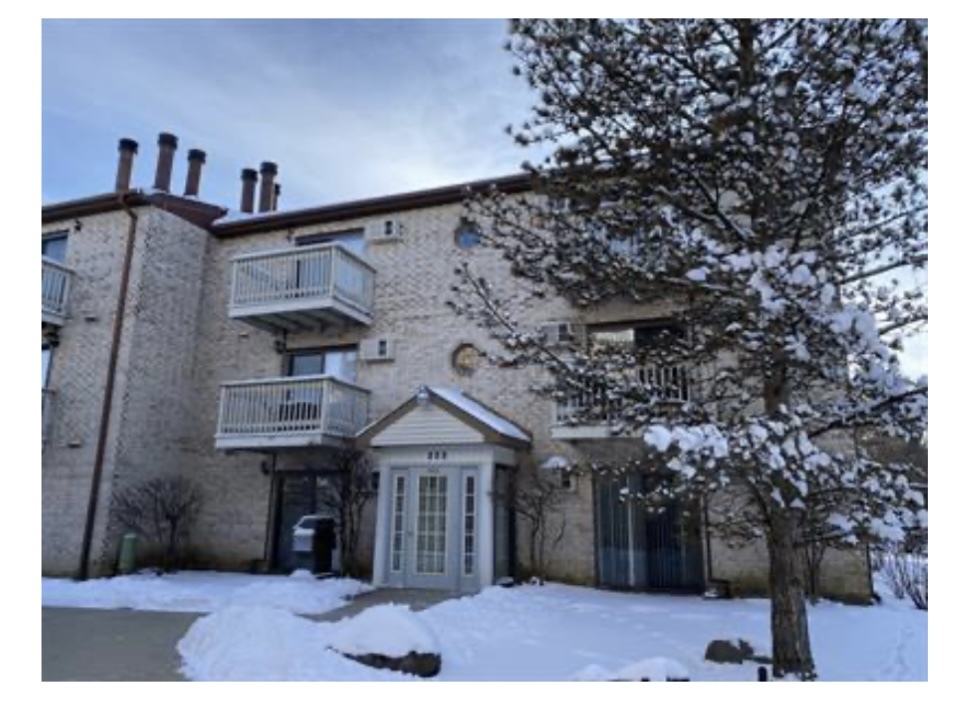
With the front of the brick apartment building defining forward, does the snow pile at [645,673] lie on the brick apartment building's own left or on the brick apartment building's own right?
on the brick apartment building's own left

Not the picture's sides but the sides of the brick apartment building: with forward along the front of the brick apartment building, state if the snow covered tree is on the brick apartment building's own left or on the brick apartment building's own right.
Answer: on the brick apartment building's own left

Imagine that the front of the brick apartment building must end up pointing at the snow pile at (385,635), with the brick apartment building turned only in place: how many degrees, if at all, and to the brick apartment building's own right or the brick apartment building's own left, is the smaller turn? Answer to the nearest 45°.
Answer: approximately 45° to the brick apartment building's own left

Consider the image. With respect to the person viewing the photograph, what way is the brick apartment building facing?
facing the viewer and to the left of the viewer

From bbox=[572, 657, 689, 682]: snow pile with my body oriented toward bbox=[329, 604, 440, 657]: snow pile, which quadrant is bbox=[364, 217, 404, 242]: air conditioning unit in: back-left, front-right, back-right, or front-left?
front-right
